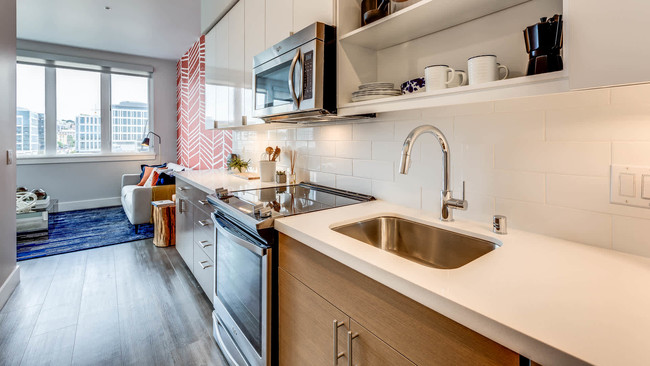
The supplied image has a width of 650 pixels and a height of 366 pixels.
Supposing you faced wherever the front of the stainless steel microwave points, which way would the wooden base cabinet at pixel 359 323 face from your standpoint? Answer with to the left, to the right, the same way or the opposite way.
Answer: the same way

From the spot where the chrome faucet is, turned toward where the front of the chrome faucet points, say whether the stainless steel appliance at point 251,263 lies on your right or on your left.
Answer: on your right

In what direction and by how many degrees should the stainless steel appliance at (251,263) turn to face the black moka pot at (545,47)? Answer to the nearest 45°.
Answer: approximately 90° to its left

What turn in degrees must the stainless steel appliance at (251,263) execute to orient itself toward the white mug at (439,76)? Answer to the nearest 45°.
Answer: approximately 90° to its left

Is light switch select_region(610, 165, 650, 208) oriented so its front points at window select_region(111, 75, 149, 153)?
no

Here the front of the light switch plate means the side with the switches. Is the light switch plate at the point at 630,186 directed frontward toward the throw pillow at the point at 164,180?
no

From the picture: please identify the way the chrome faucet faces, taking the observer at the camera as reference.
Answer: facing the viewer and to the left of the viewer

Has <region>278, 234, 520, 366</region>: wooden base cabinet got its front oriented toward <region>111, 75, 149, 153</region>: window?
no

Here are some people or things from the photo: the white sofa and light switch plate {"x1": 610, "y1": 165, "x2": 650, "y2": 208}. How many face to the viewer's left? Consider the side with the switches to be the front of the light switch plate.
1
